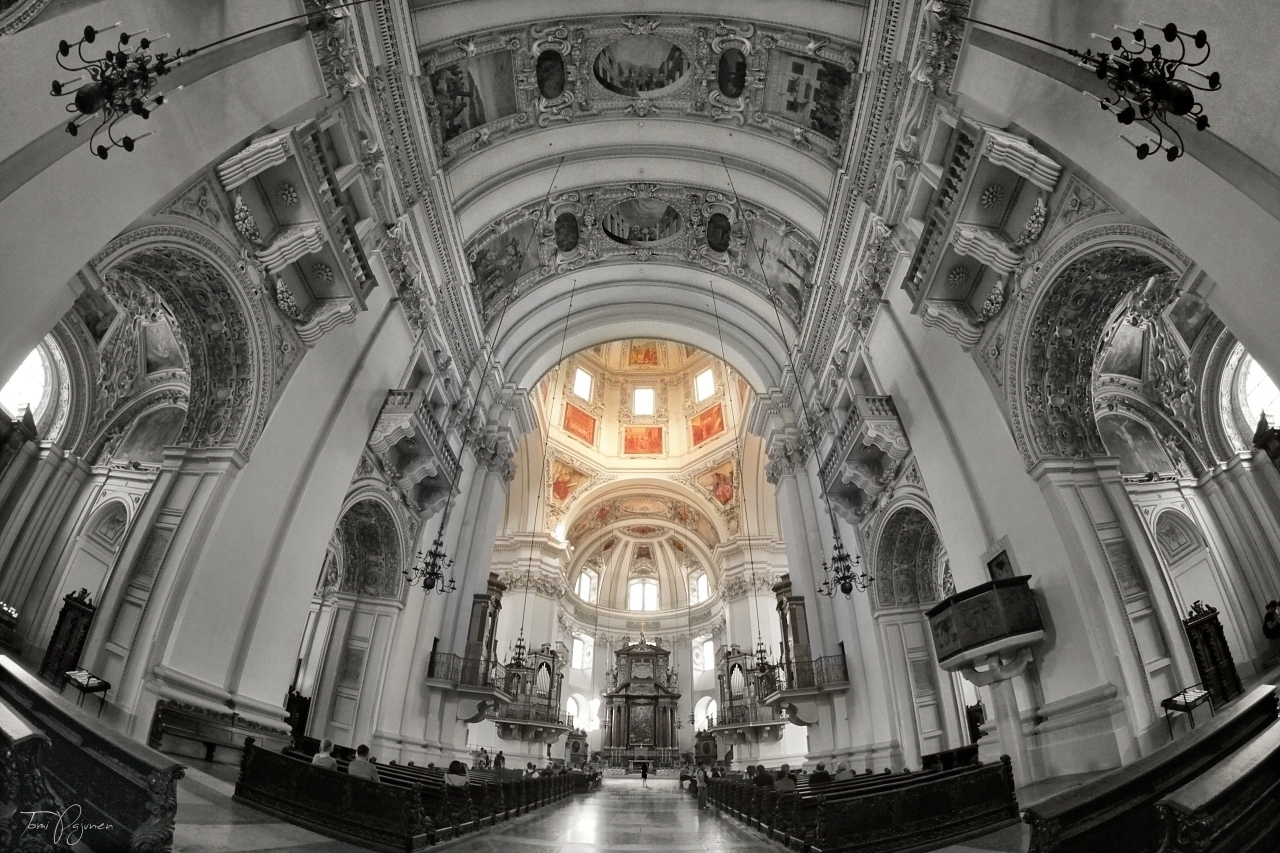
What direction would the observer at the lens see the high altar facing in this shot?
facing the viewer

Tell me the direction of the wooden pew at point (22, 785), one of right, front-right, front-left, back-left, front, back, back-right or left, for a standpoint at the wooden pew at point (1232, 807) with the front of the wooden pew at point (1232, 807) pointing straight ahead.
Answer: left

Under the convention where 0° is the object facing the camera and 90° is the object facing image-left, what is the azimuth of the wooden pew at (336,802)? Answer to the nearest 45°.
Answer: approximately 225°

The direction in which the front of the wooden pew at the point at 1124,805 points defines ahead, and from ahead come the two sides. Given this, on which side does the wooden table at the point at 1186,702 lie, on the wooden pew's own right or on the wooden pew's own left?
on the wooden pew's own right

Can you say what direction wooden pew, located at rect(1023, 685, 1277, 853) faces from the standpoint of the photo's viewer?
facing away from the viewer and to the left of the viewer

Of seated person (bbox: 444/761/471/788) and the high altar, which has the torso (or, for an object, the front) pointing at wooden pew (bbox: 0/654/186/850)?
the high altar

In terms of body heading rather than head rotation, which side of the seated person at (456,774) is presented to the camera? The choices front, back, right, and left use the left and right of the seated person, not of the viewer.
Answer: back

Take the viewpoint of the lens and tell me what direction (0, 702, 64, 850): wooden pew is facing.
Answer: facing away from the viewer and to the right of the viewer

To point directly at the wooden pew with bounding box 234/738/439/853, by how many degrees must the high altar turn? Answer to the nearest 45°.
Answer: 0° — it already faces it

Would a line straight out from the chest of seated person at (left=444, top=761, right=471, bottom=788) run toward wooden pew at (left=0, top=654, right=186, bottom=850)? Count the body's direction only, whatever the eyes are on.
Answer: no

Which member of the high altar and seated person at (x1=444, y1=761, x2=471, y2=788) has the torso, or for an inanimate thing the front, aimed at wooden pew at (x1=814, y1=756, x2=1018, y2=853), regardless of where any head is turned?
the high altar

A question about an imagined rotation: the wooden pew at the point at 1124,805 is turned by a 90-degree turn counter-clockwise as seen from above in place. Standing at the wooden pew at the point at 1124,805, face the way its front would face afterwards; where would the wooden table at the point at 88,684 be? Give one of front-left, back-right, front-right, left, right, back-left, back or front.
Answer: front-right

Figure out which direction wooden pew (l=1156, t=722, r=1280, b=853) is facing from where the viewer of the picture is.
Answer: facing away from the viewer and to the left of the viewer

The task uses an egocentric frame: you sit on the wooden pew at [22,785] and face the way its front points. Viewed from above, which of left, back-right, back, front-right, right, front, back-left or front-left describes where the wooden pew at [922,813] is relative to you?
front-right

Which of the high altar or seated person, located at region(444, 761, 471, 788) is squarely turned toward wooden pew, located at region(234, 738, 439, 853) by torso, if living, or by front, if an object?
the high altar

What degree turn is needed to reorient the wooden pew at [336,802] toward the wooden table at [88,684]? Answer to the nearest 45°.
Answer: approximately 90° to its left

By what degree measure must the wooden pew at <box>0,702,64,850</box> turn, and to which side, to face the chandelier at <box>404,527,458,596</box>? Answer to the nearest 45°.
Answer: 0° — it already faces it

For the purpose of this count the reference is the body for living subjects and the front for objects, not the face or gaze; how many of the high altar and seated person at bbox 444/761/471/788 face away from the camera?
1

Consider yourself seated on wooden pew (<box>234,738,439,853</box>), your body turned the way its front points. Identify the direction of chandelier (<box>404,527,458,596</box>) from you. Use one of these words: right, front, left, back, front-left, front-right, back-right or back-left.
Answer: front-left

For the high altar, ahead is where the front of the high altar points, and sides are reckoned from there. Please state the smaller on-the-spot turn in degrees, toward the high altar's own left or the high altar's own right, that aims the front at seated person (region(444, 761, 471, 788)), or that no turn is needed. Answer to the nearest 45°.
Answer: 0° — it already faces them

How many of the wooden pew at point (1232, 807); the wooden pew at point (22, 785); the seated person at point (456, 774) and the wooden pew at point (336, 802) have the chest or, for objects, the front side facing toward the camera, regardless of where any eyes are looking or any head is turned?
0
